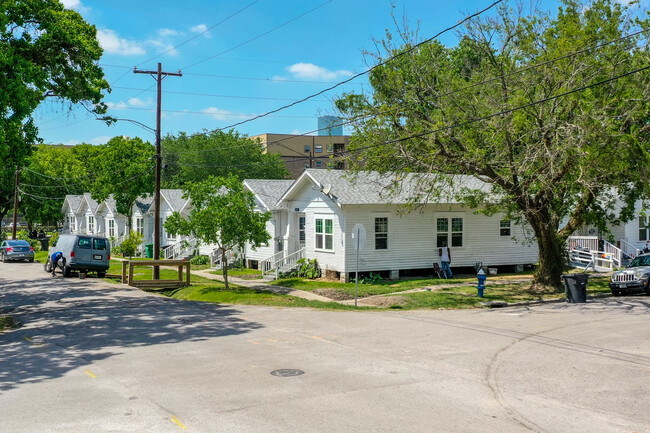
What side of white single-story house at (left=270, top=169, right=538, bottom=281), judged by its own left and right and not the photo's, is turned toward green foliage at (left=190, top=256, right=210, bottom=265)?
right

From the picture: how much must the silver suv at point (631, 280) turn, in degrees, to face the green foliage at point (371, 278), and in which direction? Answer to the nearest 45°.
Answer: approximately 45° to its right

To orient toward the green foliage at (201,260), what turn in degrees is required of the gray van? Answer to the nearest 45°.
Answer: approximately 90° to its right

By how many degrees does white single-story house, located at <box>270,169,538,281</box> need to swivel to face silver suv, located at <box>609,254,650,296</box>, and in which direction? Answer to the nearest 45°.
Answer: approximately 90° to its left

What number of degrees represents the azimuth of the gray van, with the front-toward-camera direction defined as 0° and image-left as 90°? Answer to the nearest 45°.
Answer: approximately 135°

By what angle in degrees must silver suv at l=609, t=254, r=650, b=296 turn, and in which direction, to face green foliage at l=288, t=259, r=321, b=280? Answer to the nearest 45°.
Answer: approximately 45° to its right

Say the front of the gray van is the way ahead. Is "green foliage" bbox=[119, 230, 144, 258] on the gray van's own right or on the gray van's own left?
on the gray van's own right

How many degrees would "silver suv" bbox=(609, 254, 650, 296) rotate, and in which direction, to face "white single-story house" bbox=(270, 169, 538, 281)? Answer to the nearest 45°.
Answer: approximately 45° to its right

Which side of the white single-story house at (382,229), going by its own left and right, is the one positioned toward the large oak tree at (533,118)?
left

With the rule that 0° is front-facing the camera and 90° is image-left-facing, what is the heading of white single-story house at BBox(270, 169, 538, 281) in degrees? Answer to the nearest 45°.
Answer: approximately 45°
